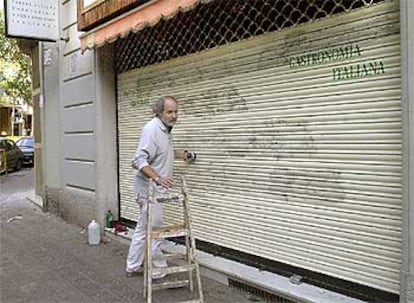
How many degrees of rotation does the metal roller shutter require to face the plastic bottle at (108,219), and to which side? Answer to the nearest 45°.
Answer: approximately 90° to its right

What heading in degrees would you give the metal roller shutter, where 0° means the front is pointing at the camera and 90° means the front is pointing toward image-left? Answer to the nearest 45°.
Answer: approximately 45°

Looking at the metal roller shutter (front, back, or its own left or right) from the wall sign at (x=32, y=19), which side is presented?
right
